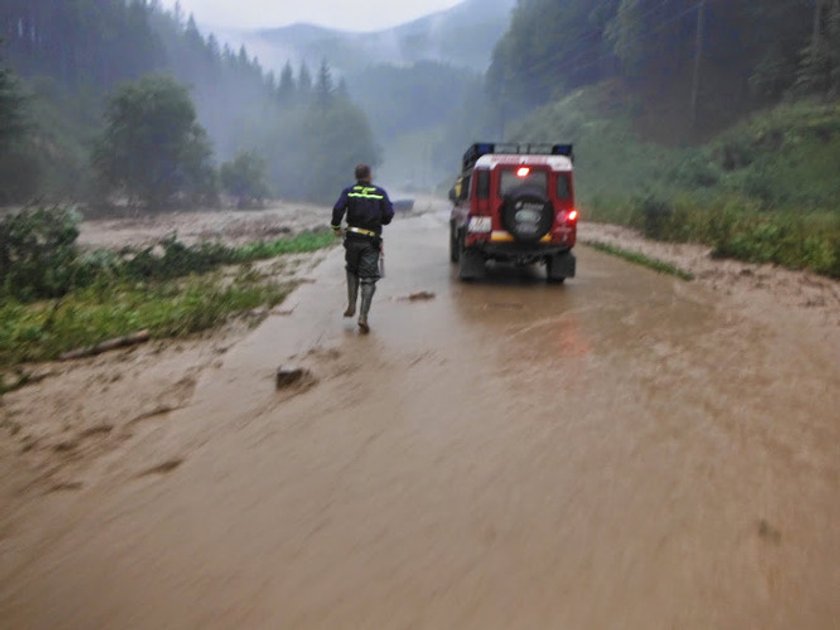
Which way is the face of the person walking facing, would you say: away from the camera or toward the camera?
away from the camera

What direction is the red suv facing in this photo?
away from the camera

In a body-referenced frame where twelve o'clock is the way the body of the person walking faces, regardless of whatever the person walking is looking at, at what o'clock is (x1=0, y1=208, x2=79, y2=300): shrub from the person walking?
The shrub is roughly at 10 o'clock from the person walking.

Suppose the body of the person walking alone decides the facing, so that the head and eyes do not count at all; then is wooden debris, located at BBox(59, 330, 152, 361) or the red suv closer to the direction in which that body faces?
the red suv

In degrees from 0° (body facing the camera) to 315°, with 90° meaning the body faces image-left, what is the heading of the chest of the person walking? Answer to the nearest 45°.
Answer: approximately 180°

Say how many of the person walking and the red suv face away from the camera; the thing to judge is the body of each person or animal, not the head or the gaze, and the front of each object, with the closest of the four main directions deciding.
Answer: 2

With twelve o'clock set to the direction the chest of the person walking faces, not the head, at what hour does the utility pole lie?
The utility pole is roughly at 1 o'clock from the person walking.

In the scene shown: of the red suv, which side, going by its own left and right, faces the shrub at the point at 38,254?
left

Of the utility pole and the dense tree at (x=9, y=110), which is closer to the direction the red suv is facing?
the utility pole

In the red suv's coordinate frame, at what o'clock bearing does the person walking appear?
The person walking is roughly at 7 o'clock from the red suv.

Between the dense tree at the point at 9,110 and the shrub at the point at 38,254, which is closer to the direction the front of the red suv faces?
the dense tree
